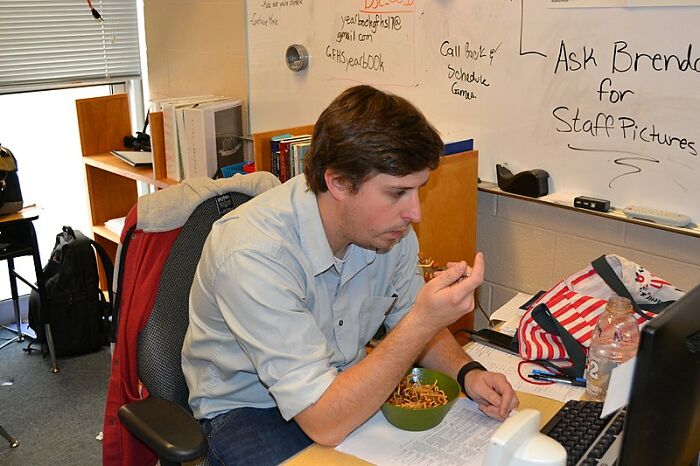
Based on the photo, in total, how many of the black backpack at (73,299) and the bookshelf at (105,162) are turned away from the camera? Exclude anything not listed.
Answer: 0

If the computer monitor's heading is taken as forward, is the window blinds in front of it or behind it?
in front

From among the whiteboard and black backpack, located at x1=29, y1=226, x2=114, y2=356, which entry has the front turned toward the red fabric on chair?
the whiteboard

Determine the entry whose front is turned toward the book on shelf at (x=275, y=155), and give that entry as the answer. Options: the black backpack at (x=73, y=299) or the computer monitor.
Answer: the computer monitor

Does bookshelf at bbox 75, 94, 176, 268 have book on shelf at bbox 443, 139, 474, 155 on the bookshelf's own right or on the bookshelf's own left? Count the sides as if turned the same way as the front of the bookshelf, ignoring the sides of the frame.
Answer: on the bookshelf's own left

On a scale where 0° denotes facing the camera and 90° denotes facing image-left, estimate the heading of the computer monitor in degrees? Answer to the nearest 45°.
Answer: approximately 135°

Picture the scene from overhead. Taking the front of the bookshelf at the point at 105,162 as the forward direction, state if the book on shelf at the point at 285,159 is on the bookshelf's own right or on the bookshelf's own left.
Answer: on the bookshelf's own left

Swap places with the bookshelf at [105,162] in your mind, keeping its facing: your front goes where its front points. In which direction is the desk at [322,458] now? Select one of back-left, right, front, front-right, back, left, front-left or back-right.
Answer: front-left

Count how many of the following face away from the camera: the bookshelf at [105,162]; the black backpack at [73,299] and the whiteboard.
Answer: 0

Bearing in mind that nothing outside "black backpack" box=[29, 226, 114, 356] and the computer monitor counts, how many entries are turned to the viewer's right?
0

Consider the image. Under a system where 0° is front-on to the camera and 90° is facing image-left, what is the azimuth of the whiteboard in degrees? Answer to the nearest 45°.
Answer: approximately 45°

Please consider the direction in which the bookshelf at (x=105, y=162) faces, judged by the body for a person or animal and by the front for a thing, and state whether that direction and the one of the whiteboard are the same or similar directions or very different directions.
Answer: same or similar directions

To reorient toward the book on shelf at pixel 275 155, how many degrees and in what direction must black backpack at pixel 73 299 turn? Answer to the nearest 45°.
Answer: approximately 135° to its left
